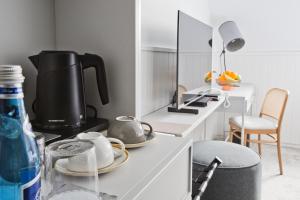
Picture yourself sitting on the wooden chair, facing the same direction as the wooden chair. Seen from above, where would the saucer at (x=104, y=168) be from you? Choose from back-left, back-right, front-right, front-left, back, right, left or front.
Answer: front-left

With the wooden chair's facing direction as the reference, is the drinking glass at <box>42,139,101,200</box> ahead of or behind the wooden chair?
ahead

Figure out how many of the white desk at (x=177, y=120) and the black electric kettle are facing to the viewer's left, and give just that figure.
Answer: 1

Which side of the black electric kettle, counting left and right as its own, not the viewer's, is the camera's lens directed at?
left

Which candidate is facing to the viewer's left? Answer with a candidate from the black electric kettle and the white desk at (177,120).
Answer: the black electric kettle

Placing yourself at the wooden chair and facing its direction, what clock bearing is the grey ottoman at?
The grey ottoman is roughly at 11 o'clock from the wooden chair.

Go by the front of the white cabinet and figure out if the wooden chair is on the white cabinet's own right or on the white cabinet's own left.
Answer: on the white cabinet's own left

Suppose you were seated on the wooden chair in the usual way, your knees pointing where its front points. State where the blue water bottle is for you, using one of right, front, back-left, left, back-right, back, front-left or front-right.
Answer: front-left

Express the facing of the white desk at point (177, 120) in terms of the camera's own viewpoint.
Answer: facing the viewer and to the right of the viewer

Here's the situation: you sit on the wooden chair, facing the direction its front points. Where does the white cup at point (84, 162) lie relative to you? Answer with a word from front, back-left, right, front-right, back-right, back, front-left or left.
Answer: front-left
